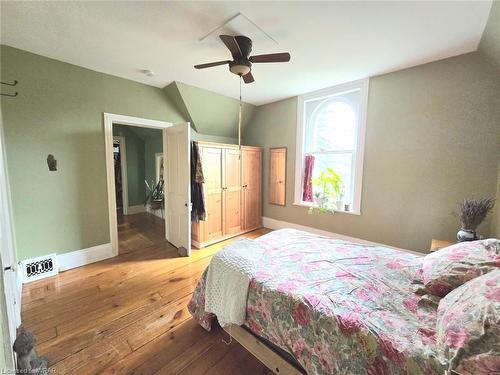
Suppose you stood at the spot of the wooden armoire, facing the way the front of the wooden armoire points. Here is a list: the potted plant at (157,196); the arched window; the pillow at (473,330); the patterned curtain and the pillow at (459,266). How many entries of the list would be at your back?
1

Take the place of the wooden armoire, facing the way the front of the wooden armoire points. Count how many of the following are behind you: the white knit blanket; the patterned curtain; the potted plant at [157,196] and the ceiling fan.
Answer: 1

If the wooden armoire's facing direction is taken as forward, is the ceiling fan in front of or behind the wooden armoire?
in front

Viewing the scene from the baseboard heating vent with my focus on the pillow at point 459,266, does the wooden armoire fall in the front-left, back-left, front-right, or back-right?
front-left

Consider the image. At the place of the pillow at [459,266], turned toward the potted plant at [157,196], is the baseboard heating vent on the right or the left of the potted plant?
left

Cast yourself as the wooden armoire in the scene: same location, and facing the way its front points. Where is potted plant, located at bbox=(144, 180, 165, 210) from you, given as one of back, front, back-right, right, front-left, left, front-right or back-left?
back

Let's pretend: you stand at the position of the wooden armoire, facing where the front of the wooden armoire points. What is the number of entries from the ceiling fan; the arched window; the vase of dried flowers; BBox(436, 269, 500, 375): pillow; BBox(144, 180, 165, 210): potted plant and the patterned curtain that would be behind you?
1

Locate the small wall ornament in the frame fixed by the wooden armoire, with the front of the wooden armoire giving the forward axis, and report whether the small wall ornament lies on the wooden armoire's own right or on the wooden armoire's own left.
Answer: on the wooden armoire's own right

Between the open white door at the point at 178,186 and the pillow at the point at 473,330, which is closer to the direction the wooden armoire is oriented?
the pillow

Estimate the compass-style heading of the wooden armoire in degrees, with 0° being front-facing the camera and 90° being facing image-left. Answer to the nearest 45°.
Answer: approximately 315°

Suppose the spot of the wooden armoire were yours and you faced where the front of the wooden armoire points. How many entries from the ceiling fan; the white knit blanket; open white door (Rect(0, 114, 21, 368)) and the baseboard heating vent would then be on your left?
0

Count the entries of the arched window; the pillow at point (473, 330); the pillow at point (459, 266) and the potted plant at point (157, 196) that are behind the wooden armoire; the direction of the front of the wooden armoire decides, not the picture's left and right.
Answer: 1

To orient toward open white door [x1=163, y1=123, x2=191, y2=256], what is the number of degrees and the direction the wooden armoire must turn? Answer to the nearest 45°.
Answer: approximately 90° to its right

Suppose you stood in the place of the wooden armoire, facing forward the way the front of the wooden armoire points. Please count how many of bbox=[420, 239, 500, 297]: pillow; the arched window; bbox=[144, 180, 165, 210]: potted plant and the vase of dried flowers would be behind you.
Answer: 1

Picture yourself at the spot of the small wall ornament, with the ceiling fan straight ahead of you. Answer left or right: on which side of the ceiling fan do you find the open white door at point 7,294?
right

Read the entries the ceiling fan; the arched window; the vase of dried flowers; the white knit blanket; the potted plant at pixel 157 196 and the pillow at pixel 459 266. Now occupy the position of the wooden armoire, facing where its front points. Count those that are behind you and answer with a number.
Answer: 1
